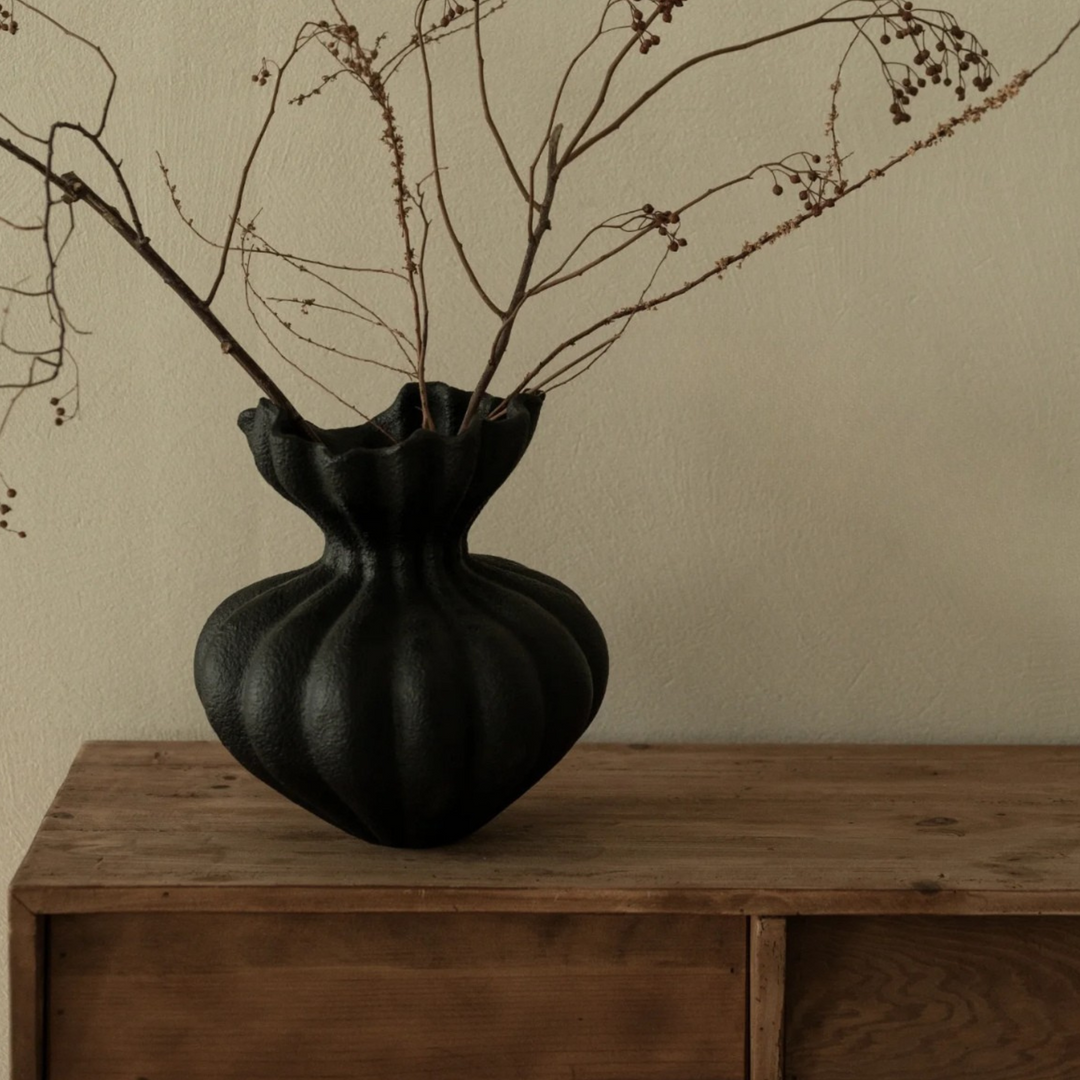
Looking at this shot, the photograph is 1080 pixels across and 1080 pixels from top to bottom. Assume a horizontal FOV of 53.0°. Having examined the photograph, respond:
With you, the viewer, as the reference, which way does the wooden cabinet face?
facing the viewer
